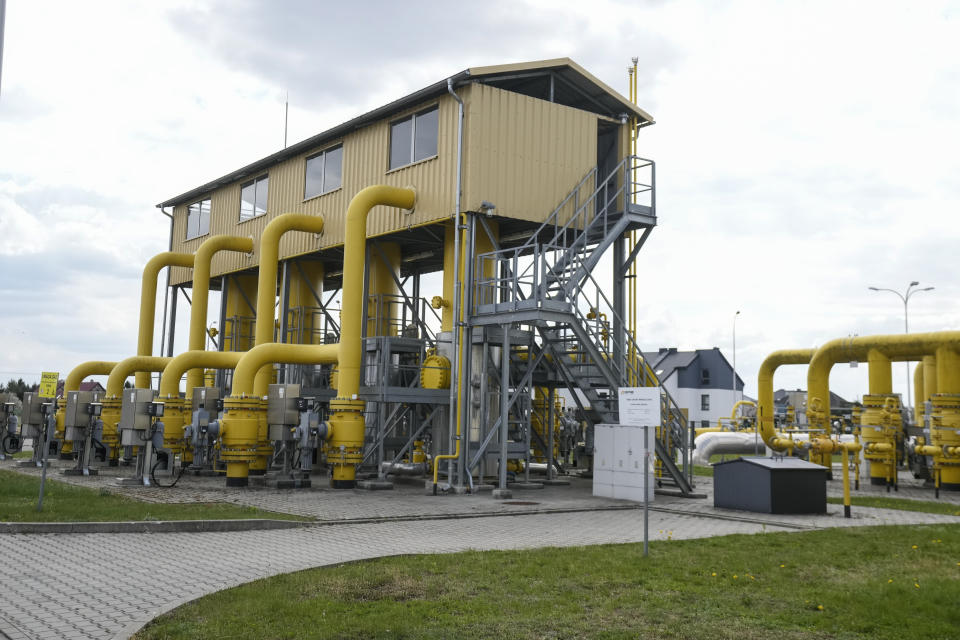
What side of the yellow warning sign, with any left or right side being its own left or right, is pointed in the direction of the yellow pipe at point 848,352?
left

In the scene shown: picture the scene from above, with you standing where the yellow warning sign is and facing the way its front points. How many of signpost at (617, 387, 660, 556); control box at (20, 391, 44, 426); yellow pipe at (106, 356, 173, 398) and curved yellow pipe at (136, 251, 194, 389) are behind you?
3

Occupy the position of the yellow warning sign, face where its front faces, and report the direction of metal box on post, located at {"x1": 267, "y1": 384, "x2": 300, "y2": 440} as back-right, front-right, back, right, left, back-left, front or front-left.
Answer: back-left

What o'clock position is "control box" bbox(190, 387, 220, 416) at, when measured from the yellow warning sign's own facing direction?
The control box is roughly at 7 o'clock from the yellow warning sign.

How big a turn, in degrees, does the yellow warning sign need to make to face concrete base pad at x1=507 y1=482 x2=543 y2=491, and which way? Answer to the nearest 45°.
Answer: approximately 90° to its left

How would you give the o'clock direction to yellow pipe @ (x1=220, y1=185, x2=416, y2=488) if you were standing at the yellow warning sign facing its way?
The yellow pipe is roughly at 8 o'clock from the yellow warning sign.

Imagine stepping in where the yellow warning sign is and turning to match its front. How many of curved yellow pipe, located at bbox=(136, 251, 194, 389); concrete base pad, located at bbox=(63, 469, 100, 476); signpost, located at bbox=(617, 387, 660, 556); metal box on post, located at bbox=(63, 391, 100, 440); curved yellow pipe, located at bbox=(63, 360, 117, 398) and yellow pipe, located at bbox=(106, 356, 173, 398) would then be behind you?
5

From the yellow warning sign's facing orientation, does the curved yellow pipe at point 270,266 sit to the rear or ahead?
to the rear

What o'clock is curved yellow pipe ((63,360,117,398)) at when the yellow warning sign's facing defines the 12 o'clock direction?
The curved yellow pipe is roughly at 6 o'clock from the yellow warning sign.

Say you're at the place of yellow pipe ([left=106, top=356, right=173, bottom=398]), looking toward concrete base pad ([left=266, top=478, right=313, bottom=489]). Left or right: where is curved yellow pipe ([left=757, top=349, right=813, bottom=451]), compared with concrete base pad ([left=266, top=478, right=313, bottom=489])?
left

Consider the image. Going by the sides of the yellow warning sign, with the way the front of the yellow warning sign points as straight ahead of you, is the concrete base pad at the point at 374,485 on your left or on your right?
on your left

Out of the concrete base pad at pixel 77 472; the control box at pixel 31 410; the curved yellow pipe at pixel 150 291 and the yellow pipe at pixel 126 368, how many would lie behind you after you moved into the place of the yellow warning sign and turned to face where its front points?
4

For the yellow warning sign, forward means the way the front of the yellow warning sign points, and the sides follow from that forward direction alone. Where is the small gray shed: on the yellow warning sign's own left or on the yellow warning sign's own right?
on the yellow warning sign's own left

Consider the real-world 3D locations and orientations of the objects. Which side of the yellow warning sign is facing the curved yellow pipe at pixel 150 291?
back

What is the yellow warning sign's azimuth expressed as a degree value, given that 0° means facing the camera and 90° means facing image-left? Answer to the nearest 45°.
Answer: approximately 0°

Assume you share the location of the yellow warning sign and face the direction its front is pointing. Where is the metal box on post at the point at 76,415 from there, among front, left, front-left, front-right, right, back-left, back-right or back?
back
